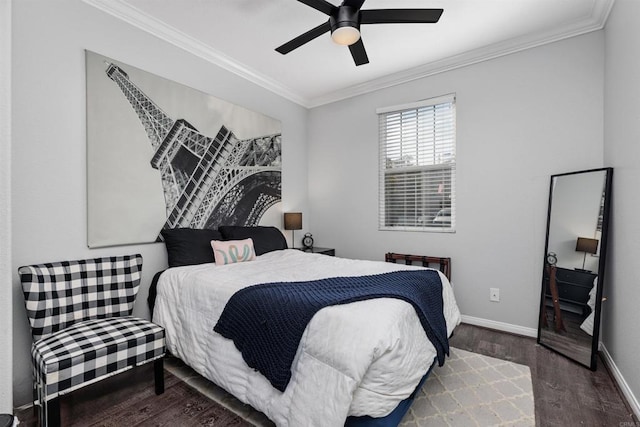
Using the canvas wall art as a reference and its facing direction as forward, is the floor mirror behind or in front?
in front

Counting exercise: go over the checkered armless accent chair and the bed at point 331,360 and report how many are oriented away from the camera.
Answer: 0

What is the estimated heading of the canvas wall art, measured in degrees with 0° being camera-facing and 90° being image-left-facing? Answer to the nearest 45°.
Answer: approximately 315°

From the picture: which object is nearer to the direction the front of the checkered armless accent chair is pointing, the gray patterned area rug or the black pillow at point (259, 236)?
the gray patterned area rug

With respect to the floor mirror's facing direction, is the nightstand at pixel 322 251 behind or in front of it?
in front

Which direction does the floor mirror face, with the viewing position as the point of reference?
facing the viewer and to the left of the viewer

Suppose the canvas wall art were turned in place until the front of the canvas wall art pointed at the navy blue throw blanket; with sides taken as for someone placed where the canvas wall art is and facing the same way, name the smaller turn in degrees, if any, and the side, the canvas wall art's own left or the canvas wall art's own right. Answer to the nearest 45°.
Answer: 0° — it already faces it

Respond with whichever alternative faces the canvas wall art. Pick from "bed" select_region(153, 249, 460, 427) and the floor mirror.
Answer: the floor mirror

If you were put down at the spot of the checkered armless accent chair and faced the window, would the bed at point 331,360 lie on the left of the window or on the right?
right

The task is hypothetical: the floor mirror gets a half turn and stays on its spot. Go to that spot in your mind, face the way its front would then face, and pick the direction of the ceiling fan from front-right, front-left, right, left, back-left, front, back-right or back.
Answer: back

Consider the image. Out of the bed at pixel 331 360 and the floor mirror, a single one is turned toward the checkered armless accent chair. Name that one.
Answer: the floor mirror

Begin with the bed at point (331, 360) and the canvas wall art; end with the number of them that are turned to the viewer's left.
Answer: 0

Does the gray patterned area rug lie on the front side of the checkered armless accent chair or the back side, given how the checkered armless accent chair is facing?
on the front side
